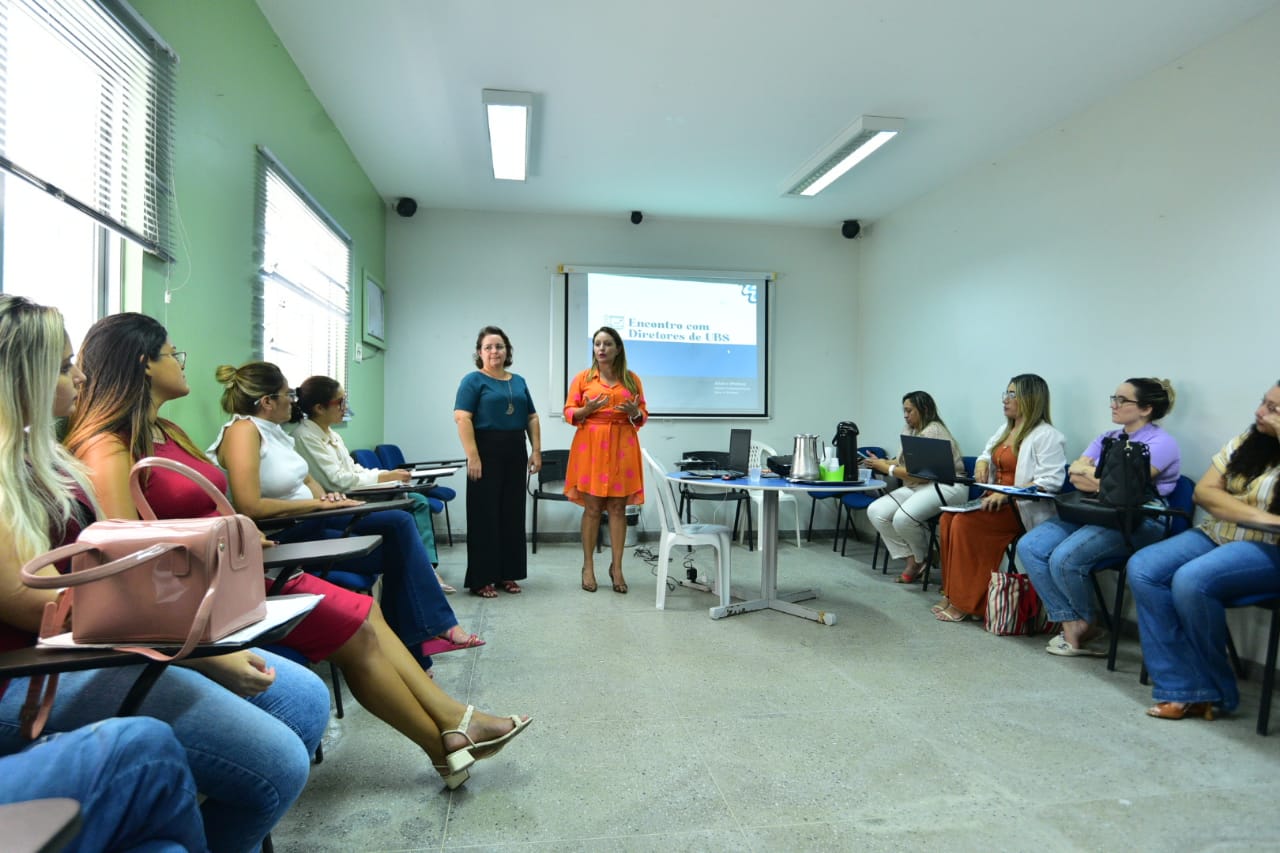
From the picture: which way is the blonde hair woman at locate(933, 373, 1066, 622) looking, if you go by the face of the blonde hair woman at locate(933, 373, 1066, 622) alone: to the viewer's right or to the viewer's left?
to the viewer's left

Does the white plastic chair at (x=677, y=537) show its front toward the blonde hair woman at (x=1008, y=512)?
yes

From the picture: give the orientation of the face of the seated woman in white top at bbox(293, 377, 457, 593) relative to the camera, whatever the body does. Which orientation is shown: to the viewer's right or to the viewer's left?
to the viewer's right

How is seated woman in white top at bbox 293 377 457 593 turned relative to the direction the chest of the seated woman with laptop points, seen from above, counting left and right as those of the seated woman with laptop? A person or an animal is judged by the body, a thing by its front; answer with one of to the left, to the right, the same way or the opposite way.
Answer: the opposite way

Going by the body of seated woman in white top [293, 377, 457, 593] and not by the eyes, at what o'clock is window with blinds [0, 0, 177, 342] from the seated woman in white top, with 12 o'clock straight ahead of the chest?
The window with blinds is roughly at 4 o'clock from the seated woman in white top.

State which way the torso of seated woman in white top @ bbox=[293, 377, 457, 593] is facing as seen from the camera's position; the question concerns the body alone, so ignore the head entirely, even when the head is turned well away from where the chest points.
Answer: to the viewer's right

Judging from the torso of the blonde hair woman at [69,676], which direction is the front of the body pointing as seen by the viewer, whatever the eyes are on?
to the viewer's right

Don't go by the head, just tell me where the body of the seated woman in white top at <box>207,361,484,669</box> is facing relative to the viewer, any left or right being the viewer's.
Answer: facing to the right of the viewer

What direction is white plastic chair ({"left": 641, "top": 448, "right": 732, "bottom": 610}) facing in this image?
to the viewer's right

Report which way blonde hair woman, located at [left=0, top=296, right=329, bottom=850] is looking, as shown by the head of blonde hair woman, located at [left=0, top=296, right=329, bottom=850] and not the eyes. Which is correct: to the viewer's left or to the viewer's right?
to the viewer's right

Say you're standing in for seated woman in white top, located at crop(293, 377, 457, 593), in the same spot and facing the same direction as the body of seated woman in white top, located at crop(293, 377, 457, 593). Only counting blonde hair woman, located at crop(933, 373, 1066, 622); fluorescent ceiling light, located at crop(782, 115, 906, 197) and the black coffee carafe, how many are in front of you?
3

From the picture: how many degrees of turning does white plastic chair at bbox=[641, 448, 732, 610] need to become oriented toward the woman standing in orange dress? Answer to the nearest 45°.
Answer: approximately 135° to its left

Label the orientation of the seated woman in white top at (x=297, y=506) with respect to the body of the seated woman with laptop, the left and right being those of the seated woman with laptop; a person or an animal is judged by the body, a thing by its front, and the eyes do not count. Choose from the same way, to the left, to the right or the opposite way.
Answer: the opposite way

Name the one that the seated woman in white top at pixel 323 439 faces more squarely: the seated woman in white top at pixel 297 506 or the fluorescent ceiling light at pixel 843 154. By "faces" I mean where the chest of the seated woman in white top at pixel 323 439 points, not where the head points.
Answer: the fluorescent ceiling light

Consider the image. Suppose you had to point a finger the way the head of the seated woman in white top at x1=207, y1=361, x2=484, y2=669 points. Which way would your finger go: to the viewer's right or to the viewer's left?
to the viewer's right
